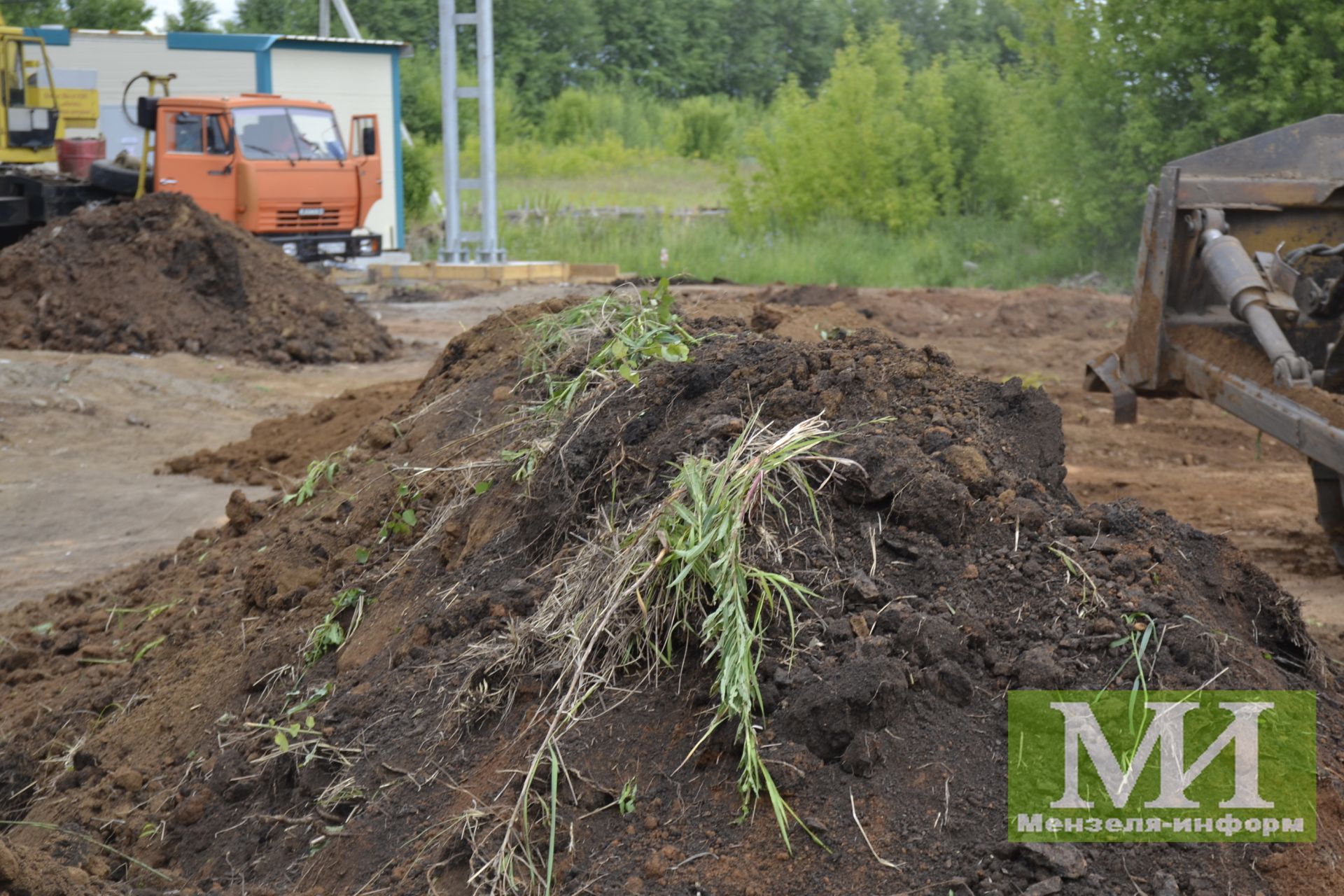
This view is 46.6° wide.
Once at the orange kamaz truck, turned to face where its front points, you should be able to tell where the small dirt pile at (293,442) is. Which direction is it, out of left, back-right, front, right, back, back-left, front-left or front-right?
front-right

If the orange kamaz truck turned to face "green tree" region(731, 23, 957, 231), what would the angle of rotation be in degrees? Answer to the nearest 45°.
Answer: approximately 45° to its left

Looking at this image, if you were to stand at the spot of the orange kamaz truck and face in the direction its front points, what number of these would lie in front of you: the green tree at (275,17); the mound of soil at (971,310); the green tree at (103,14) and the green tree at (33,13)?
1

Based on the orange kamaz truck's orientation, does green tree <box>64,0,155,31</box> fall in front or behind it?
behind

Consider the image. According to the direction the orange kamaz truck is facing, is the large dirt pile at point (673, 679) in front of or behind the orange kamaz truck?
in front

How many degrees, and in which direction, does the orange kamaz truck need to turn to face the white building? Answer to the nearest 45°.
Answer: approximately 135° to its left

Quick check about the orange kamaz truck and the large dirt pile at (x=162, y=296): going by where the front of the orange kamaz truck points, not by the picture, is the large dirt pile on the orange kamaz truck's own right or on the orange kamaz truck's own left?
on the orange kamaz truck's own right

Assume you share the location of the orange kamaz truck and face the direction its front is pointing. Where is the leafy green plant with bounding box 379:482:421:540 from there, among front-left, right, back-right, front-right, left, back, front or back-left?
front-right

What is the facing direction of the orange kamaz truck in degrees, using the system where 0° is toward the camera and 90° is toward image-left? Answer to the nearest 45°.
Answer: approximately 315°

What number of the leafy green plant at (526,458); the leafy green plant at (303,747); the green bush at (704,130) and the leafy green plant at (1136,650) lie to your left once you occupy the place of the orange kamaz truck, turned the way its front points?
1

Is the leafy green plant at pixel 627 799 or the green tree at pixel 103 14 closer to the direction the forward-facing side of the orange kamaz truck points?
the leafy green plant

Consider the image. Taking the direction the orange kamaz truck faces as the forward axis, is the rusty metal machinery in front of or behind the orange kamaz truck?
in front

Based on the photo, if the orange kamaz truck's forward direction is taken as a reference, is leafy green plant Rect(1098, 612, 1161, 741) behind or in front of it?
in front

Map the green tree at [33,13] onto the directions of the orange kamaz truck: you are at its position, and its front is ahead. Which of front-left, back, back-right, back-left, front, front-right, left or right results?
back-left

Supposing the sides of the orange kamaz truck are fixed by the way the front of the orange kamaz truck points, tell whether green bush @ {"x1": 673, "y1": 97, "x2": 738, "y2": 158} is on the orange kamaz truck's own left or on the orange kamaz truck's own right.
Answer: on the orange kamaz truck's own left

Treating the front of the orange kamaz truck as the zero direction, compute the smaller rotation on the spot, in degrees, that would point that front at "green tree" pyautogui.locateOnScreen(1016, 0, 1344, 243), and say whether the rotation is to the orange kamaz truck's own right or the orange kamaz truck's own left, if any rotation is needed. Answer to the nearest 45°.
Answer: approximately 45° to the orange kamaz truck's own left
